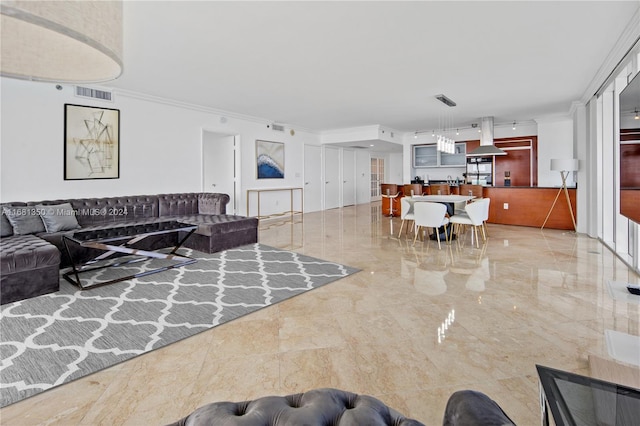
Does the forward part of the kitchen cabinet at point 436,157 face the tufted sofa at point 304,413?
yes

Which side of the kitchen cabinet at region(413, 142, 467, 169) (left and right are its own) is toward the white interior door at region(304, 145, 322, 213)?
right

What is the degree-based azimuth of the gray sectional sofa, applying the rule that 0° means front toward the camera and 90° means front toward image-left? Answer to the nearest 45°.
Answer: approximately 315°

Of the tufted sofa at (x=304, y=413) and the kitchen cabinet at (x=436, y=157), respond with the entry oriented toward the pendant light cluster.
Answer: the kitchen cabinet
